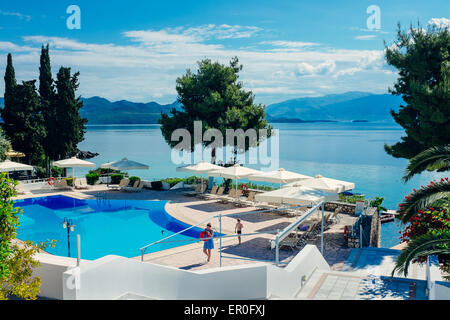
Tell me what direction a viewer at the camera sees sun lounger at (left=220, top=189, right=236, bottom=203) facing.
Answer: facing the viewer and to the left of the viewer

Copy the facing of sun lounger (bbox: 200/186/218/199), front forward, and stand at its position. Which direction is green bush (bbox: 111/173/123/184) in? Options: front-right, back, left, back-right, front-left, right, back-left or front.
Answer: right

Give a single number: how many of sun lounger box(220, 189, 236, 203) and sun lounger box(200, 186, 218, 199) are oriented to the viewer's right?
0

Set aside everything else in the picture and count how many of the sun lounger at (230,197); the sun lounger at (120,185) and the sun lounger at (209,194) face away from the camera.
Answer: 0

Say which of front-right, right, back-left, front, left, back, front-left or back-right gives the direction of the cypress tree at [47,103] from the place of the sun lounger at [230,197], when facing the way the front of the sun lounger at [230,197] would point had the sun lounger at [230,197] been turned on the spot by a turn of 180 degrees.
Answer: left

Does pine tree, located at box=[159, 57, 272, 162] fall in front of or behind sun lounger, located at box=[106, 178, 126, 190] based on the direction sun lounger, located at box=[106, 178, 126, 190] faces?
behind
